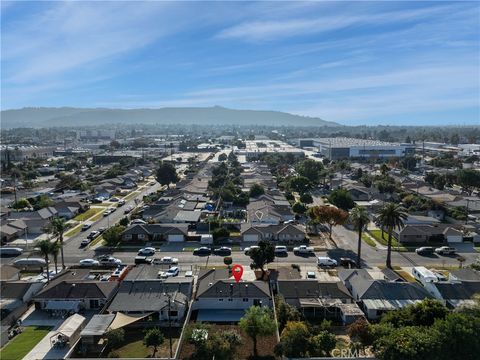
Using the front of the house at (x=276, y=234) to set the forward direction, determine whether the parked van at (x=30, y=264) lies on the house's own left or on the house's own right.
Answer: on the house's own right

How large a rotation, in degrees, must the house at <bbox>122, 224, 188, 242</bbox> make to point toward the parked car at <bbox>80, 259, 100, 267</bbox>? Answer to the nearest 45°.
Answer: approximately 45° to its right

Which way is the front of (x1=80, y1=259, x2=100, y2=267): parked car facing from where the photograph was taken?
facing to the right of the viewer

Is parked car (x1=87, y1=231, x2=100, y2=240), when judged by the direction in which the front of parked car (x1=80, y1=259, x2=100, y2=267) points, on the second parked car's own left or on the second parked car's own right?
on the second parked car's own left

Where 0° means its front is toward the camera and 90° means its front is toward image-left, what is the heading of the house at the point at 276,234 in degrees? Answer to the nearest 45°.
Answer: approximately 0°

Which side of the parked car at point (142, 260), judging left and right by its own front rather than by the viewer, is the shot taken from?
right

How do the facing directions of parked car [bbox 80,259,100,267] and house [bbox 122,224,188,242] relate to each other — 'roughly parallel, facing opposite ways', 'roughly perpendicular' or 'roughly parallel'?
roughly perpendicular

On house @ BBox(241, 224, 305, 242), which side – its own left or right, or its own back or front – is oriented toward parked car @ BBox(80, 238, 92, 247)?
right

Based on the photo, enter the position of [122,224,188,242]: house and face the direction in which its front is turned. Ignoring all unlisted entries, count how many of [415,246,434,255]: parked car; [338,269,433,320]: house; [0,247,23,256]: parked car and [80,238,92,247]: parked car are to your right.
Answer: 2
